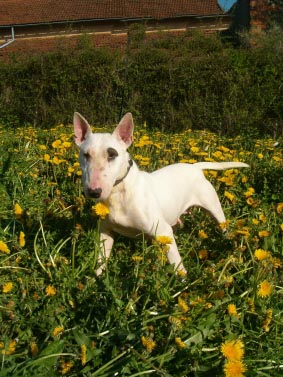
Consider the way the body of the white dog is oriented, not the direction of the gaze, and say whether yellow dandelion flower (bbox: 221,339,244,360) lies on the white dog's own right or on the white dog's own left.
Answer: on the white dog's own left

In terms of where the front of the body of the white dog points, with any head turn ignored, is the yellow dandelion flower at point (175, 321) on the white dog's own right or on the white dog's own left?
on the white dog's own left

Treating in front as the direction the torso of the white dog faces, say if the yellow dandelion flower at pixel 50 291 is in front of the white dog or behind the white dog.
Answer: in front

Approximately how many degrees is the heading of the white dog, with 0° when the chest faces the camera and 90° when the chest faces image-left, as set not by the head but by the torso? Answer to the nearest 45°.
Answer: approximately 45°

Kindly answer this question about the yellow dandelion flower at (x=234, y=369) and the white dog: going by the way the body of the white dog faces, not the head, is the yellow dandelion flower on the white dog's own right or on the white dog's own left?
on the white dog's own left

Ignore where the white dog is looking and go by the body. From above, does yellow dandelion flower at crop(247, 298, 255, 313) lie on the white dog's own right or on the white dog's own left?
on the white dog's own left

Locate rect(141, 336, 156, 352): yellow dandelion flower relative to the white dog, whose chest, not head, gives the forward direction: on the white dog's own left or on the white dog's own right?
on the white dog's own left

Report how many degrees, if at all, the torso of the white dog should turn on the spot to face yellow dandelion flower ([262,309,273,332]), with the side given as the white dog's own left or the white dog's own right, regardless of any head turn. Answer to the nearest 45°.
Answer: approximately 90° to the white dog's own left

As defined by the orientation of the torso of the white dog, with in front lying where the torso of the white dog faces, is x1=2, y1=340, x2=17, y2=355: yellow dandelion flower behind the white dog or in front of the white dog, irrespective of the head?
in front
